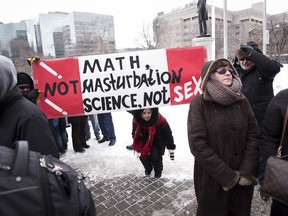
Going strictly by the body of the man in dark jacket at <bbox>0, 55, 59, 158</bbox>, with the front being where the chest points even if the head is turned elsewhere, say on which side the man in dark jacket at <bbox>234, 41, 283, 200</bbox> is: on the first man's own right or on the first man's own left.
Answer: on the first man's own right

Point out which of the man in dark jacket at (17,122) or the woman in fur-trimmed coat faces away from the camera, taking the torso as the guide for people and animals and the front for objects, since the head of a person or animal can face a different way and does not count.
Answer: the man in dark jacket

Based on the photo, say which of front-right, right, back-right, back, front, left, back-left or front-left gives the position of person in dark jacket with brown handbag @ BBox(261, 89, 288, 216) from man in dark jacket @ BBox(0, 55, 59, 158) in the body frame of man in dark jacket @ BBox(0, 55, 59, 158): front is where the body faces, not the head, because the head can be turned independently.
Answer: right

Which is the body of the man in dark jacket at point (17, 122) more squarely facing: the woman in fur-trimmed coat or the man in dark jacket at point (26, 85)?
the man in dark jacket

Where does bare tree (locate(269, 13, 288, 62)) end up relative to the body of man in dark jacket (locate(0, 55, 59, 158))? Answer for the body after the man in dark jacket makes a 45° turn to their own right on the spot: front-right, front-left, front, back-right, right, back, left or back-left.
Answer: front

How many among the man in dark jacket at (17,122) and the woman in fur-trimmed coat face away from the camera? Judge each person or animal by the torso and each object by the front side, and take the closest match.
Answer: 1

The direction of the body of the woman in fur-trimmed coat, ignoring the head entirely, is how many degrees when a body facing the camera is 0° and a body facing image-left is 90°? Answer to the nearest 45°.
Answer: approximately 315°

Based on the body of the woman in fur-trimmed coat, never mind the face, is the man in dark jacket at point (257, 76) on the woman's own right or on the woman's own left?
on the woman's own left

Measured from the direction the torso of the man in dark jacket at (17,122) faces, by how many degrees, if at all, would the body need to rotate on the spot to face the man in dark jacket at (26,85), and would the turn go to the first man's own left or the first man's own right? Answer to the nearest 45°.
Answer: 0° — they already face them

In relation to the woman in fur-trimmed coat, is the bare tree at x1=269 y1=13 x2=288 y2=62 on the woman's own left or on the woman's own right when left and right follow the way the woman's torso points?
on the woman's own left

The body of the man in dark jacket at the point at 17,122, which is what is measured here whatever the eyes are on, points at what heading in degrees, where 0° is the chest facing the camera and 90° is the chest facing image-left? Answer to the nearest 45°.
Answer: approximately 180°

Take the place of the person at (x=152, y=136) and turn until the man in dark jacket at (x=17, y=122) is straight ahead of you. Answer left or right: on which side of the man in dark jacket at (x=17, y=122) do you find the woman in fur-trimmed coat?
left

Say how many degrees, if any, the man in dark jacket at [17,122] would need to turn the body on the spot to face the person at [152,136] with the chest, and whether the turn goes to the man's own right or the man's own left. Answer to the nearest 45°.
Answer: approximately 45° to the man's own right

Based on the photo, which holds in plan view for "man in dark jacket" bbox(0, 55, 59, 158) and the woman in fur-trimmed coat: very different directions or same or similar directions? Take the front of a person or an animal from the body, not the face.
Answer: very different directions
